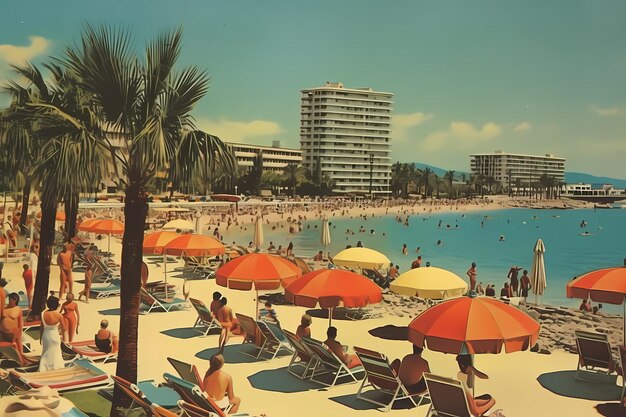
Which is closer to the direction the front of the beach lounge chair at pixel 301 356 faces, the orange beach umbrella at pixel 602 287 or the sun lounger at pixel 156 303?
the orange beach umbrella

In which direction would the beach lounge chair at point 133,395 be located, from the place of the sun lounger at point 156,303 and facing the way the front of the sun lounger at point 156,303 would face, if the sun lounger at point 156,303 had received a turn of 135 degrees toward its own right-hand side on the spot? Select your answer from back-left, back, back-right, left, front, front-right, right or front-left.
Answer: front-left

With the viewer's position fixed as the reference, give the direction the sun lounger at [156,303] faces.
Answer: facing to the right of the viewer

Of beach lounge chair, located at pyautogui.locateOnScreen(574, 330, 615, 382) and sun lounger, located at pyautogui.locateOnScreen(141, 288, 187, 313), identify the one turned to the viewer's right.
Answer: the sun lounger

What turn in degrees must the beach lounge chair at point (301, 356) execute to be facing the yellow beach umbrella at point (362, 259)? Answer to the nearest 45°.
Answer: approximately 45° to its left

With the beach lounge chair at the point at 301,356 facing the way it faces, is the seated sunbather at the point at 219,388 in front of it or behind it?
behind

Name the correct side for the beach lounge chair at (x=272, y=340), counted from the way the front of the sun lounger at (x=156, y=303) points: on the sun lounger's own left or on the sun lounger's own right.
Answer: on the sun lounger's own right
